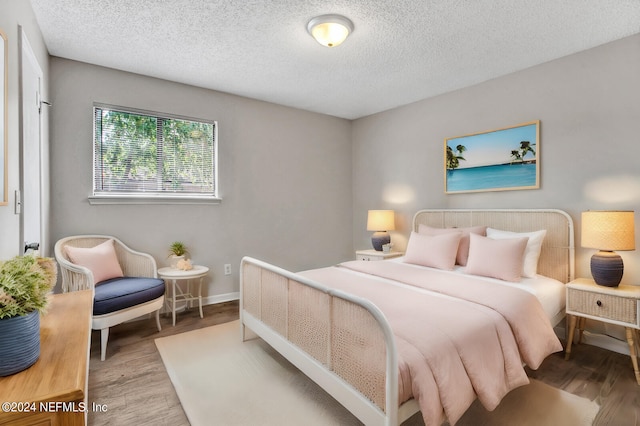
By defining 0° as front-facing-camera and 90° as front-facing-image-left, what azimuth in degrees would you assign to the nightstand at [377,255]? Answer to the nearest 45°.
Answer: approximately 45°

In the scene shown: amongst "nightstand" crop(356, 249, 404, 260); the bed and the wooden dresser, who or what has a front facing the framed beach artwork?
the wooden dresser

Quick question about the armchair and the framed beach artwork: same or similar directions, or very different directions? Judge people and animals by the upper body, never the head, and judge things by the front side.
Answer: very different directions

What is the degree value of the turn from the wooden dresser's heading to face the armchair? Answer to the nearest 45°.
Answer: approximately 90° to its left

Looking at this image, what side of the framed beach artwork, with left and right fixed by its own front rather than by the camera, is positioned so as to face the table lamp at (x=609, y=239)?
left

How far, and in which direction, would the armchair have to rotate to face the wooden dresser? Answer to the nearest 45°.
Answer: approximately 45° to its right

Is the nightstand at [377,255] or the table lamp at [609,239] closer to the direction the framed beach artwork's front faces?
the nightstand

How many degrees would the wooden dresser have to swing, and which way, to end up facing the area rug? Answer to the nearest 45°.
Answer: approximately 45° to its left

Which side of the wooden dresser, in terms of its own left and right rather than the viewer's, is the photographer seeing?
right

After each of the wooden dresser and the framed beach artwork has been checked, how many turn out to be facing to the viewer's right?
1
